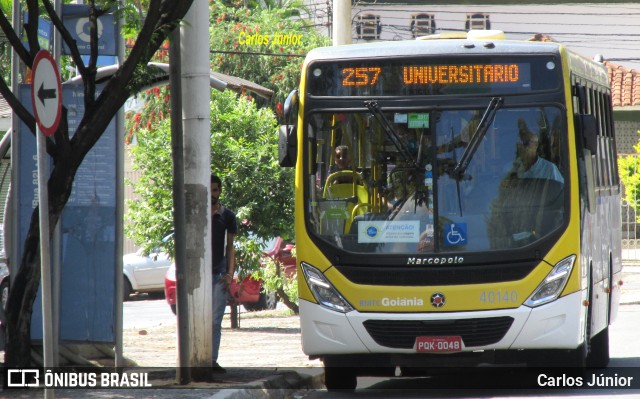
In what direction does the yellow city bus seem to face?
toward the camera

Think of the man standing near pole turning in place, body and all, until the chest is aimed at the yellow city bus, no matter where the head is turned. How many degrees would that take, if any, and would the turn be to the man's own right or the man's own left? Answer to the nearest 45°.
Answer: approximately 45° to the man's own left

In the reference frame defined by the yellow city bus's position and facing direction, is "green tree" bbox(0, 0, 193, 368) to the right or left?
on its right

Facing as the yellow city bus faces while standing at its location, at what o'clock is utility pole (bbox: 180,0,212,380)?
The utility pole is roughly at 1 o'clock from the yellow city bus.

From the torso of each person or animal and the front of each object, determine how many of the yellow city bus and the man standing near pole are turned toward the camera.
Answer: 2

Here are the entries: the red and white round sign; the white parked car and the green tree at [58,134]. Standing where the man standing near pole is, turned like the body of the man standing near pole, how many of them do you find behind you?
1

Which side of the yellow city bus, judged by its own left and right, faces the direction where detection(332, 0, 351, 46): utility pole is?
back

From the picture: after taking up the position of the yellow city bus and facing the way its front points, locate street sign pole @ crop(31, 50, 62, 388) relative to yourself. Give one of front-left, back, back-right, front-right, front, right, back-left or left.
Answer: front-right

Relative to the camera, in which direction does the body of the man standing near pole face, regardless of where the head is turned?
toward the camera
